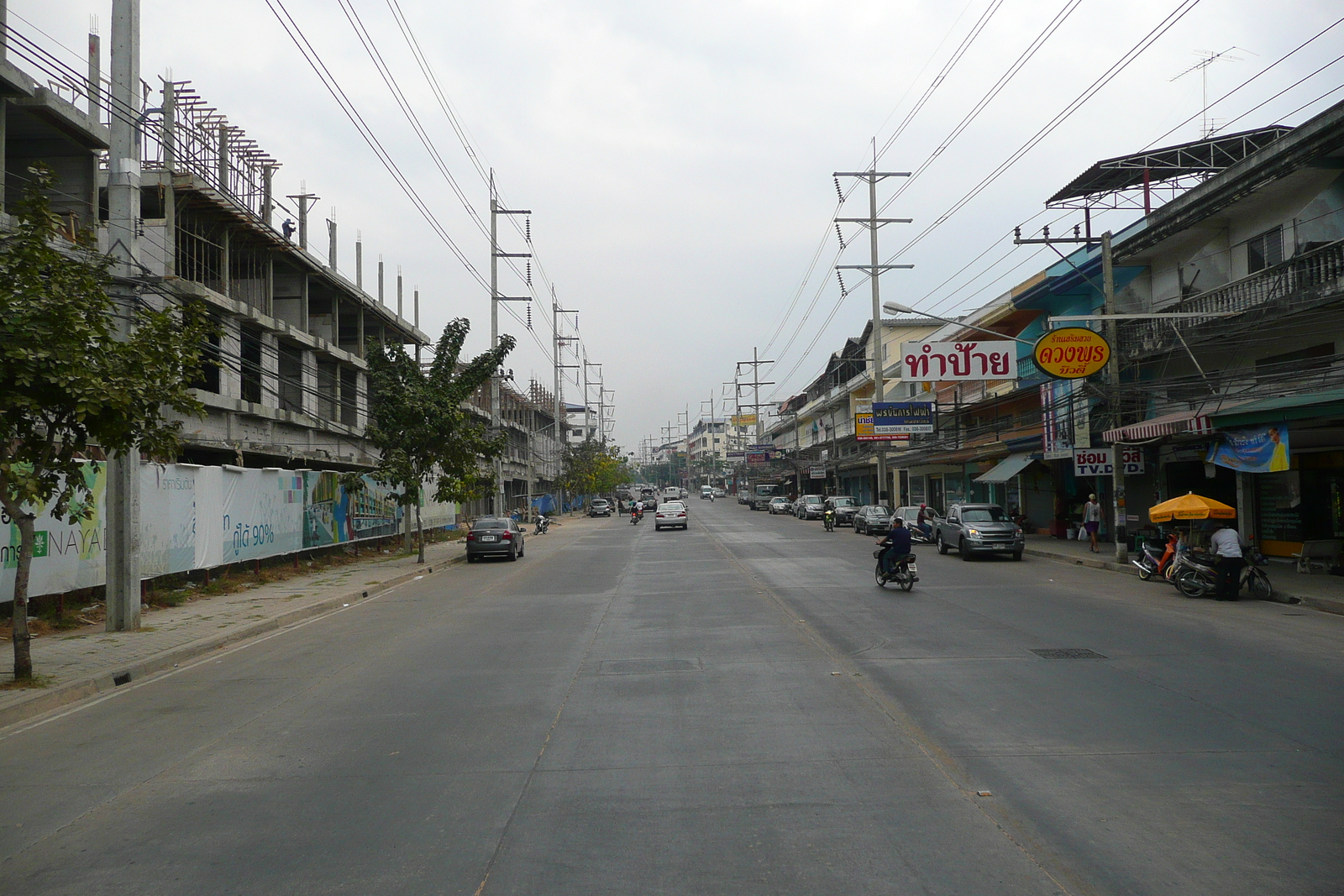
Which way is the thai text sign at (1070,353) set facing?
toward the camera

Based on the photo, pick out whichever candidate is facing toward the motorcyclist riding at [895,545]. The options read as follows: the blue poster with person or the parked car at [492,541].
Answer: the blue poster with person

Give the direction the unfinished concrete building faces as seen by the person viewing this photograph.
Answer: facing the viewer and to the right of the viewer

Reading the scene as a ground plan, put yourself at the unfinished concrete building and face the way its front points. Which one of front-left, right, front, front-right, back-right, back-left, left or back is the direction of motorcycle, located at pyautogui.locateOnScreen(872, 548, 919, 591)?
front

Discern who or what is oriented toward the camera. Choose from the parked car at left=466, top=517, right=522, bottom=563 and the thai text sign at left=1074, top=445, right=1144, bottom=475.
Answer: the thai text sign

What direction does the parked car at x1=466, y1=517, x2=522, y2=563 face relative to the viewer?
away from the camera

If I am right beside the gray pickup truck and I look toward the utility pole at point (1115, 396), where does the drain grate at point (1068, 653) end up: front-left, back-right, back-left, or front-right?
front-right

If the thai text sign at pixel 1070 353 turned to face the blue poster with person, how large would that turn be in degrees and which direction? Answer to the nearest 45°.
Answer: approximately 45° to its left

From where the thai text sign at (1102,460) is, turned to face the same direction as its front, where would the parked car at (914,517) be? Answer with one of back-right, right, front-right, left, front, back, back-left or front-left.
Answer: back-right

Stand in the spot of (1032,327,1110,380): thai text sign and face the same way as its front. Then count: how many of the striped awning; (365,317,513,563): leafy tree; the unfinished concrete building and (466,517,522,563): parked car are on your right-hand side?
3

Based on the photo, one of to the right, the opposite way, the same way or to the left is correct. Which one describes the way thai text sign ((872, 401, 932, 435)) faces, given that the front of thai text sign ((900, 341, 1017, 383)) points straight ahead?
the same way

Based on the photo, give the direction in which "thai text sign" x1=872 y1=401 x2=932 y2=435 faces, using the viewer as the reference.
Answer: facing the viewer

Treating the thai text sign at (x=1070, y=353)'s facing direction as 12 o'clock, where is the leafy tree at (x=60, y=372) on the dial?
The leafy tree is roughly at 1 o'clock from the thai text sign.

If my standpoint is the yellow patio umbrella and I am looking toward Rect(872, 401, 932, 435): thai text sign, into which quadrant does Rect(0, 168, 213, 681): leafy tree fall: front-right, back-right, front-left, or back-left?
back-left

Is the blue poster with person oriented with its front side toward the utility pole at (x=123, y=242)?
yes

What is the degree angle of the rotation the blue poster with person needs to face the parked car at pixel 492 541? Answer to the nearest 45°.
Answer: approximately 45° to its right

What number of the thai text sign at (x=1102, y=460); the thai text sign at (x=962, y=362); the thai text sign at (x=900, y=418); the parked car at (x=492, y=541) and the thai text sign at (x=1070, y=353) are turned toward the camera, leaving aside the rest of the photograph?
4
